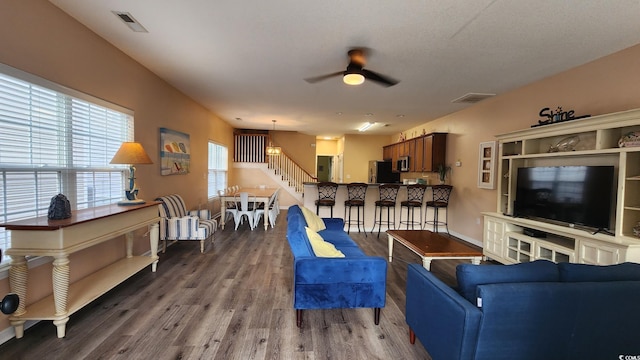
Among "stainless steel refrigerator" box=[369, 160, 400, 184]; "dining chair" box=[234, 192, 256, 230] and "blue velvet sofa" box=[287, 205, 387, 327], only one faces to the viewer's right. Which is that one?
the blue velvet sofa

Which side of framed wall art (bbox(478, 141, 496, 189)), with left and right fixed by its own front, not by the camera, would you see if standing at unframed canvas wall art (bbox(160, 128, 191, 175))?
front

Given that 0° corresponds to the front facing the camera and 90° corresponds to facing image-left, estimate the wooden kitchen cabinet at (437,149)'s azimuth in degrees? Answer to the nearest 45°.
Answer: approximately 45°

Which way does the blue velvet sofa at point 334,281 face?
to the viewer's right

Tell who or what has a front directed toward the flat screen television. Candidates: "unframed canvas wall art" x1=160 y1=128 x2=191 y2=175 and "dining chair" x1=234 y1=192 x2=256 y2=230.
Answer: the unframed canvas wall art

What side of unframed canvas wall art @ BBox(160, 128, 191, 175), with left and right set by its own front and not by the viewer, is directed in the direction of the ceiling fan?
front

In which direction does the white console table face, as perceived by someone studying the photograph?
facing the viewer and to the right of the viewer

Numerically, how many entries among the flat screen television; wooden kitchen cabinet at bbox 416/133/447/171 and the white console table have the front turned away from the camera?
0

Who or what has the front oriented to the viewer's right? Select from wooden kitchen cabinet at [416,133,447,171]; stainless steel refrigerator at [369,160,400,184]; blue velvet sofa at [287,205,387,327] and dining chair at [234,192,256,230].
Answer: the blue velvet sofa

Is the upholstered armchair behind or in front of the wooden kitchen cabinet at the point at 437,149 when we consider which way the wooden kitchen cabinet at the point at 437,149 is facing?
in front

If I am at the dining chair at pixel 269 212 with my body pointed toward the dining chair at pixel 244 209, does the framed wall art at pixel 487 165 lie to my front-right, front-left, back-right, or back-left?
back-left

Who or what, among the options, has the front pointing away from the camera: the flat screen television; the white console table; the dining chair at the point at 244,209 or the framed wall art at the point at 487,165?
the dining chair

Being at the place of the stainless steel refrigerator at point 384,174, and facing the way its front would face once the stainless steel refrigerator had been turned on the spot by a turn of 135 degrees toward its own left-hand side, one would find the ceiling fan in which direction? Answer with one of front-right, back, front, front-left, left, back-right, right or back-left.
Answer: right

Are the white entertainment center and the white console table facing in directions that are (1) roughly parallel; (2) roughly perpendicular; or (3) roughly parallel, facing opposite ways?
roughly parallel, facing opposite ways

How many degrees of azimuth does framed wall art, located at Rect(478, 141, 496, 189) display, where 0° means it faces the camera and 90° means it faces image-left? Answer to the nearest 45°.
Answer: approximately 45°

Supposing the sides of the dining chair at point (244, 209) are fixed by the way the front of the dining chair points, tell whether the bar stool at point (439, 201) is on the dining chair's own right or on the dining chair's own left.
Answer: on the dining chair's own right

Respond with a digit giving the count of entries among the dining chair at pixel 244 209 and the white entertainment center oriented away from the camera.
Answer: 1

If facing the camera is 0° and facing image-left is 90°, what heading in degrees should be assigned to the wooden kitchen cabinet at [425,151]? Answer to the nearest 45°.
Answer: approximately 45°

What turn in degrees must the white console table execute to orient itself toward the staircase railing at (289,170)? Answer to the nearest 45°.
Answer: approximately 90° to its left

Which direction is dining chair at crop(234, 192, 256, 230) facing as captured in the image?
away from the camera
